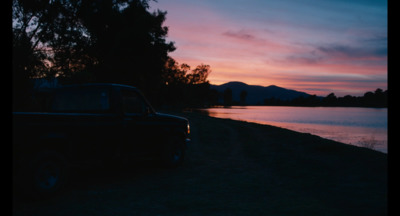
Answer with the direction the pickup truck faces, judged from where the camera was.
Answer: facing away from the viewer and to the right of the viewer
